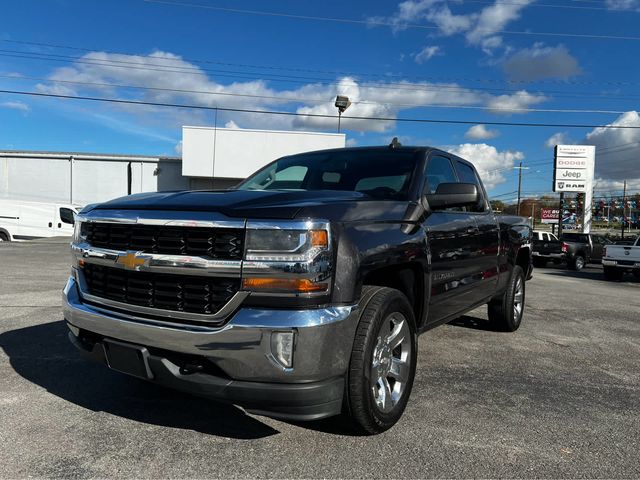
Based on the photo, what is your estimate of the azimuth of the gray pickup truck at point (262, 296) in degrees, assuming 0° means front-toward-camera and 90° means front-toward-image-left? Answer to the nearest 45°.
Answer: approximately 45°

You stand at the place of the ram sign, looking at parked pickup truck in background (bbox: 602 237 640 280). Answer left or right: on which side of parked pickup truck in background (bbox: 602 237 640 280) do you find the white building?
right

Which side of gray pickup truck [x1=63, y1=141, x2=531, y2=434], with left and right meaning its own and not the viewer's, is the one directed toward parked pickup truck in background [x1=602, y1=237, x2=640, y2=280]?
back

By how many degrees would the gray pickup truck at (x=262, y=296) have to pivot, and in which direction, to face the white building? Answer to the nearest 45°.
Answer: approximately 135° to its right

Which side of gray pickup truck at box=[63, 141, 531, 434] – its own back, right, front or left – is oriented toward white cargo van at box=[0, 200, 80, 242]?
right

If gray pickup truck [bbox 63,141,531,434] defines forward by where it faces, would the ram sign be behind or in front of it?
behind

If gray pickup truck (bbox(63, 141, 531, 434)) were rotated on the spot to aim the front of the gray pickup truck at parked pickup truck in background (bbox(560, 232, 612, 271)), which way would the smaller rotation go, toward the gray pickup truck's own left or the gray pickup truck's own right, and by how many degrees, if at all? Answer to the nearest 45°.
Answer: approximately 180°

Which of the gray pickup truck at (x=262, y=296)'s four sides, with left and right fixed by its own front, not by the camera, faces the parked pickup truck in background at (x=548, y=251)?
back
